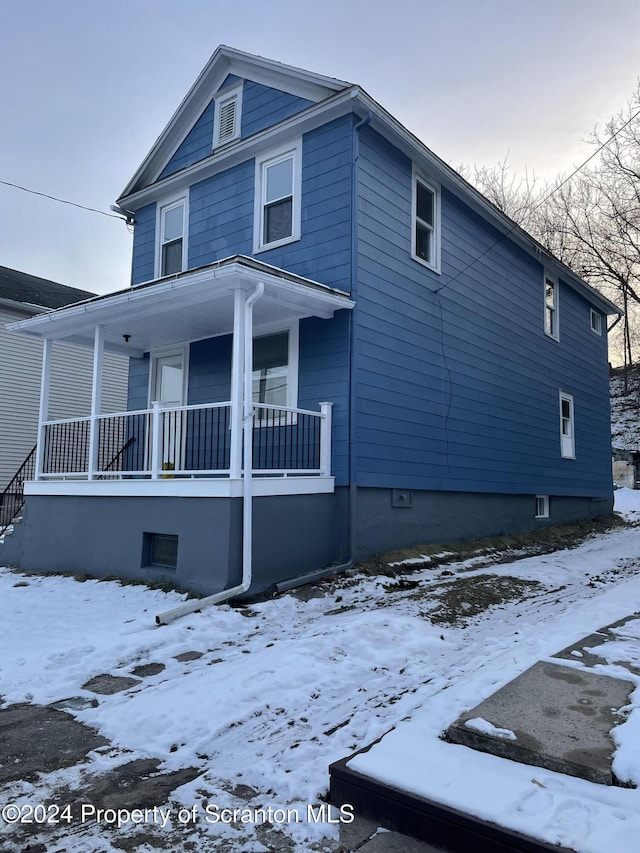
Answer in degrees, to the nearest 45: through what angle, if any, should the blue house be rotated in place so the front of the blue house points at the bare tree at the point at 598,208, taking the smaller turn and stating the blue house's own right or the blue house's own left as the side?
approximately 180°

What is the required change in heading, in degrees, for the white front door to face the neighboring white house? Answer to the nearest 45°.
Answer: approximately 90° to its right

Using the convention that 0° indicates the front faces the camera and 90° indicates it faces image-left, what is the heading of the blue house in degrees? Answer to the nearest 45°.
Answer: approximately 45°

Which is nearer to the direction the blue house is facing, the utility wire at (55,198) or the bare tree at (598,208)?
the utility wire

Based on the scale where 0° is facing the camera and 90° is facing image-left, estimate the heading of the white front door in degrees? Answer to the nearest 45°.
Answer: approximately 45°

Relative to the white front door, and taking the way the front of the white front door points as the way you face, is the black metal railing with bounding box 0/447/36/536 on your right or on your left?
on your right
